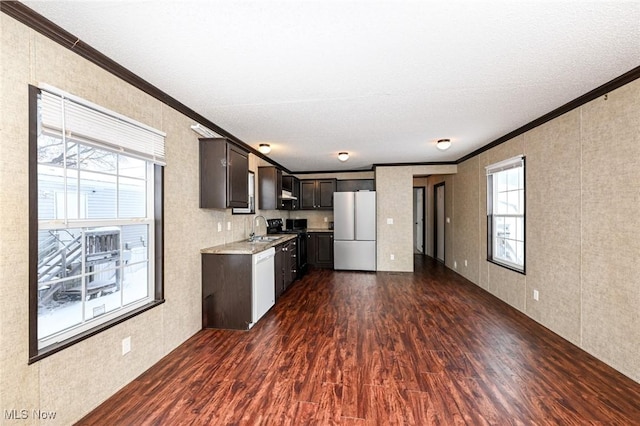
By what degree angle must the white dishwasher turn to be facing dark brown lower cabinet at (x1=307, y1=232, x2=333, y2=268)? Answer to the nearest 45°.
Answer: approximately 90° to its left

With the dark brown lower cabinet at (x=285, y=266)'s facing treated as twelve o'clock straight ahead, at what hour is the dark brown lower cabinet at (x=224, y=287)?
the dark brown lower cabinet at (x=224, y=287) is roughly at 4 o'clock from the dark brown lower cabinet at (x=285, y=266).

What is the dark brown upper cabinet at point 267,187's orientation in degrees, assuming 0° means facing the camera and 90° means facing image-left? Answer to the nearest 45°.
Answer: approximately 270°

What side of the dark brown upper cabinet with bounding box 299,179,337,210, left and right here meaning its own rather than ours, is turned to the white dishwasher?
front

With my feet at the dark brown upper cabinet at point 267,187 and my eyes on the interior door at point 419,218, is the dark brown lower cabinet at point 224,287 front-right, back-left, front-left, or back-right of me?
back-right

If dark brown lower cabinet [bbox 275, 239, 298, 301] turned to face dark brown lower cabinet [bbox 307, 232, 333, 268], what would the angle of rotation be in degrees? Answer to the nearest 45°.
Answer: approximately 45° to its left

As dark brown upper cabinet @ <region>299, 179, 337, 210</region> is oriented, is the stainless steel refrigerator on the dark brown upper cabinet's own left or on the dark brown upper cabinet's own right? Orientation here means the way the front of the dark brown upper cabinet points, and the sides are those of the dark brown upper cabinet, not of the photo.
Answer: on the dark brown upper cabinet's own left

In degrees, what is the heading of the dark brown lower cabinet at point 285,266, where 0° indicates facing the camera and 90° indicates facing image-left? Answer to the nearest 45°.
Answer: approximately 270°

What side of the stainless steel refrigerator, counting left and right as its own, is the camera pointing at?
front

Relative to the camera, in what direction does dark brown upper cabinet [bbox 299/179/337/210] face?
facing the viewer

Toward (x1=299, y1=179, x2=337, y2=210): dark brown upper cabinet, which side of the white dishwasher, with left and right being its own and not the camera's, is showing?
left

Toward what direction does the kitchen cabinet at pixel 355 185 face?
toward the camera

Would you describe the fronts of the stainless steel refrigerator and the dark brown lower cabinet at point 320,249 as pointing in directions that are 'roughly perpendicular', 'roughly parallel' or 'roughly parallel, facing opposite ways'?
roughly parallel

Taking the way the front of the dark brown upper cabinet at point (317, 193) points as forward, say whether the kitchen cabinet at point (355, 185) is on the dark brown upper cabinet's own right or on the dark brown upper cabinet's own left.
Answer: on the dark brown upper cabinet's own left

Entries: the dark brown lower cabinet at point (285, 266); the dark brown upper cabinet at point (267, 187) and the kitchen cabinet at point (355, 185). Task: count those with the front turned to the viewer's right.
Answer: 2
